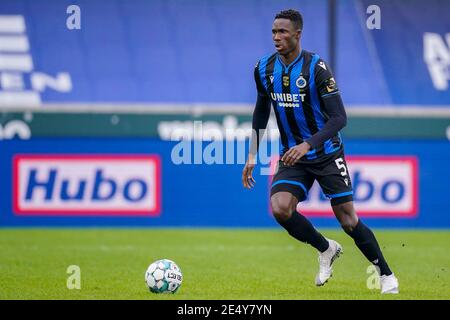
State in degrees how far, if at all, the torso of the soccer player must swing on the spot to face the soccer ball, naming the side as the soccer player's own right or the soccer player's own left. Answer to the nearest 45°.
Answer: approximately 45° to the soccer player's own right

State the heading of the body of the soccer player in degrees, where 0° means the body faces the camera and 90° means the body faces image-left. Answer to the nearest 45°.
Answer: approximately 45°
